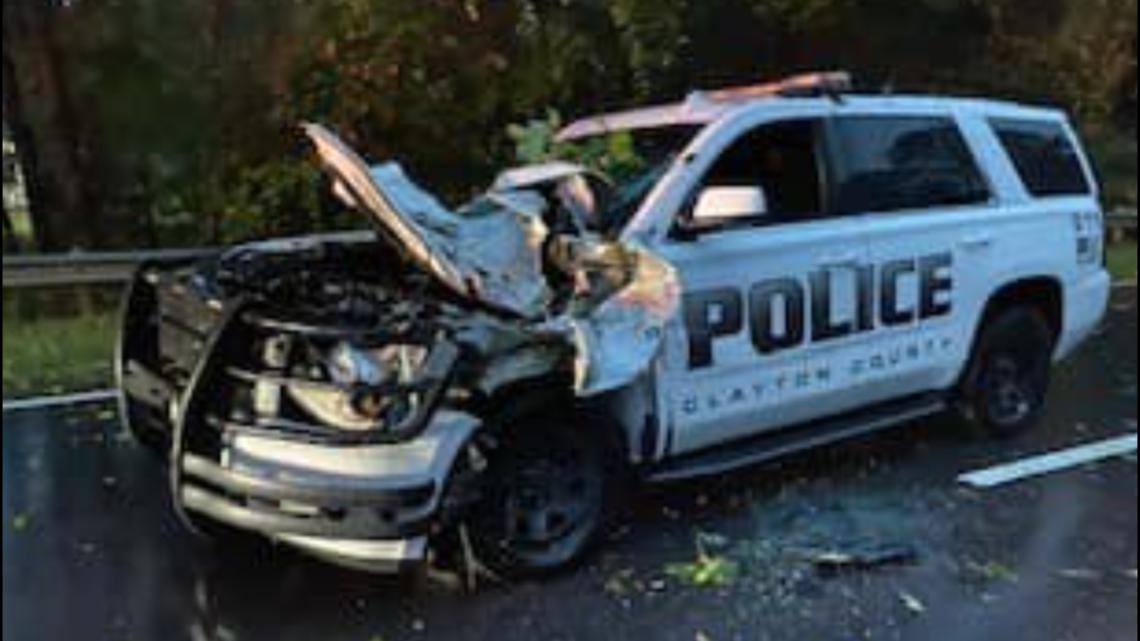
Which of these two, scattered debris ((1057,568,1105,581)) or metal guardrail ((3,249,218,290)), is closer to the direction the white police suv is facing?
the metal guardrail

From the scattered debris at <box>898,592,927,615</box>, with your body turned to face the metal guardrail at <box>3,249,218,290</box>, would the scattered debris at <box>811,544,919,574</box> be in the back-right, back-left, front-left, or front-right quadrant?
front-right

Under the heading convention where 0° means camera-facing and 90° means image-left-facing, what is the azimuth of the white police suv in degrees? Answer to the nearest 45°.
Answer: approximately 45°

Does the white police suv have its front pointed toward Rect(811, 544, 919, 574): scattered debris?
no

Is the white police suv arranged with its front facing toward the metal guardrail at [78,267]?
no

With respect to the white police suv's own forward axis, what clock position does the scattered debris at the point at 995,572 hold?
The scattered debris is roughly at 8 o'clock from the white police suv.

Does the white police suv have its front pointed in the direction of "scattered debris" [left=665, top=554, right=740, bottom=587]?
no

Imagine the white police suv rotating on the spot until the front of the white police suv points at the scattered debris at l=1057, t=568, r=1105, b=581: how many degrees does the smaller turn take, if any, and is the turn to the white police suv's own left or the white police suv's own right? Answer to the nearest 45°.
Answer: approximately 135° to the white police suv's own left
